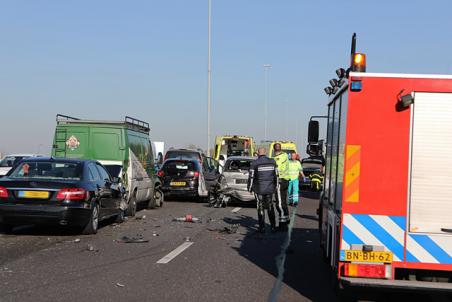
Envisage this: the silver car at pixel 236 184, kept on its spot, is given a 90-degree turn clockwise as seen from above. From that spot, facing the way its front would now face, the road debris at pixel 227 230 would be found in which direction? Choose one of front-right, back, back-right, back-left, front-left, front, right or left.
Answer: right

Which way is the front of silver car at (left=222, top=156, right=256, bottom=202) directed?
away from the camera

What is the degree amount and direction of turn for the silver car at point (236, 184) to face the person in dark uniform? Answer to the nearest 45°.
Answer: approximately 180°

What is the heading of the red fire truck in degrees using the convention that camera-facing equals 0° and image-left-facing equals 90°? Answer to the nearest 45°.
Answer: approximately 180°

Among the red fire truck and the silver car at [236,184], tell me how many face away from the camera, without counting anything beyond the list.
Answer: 2

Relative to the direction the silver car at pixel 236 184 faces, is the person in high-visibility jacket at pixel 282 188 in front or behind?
behind

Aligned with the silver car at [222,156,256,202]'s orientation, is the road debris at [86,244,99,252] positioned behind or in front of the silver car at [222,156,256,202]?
behind
